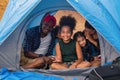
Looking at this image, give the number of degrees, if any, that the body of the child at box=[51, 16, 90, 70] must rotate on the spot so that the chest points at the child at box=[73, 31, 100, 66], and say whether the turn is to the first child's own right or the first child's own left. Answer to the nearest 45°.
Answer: approximately 90° to the first child's own left

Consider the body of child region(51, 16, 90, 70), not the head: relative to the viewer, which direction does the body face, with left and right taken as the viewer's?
facing the viewer

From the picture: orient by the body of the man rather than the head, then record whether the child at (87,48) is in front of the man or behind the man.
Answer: in front

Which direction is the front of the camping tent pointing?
toward the camera

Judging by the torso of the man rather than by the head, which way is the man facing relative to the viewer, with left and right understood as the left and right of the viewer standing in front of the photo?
facing the viewer and to the right of the viewer

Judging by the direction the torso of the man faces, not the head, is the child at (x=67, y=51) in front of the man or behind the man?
in front

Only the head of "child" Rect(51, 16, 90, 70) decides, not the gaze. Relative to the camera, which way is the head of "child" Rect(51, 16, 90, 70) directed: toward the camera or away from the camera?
toward the camera
